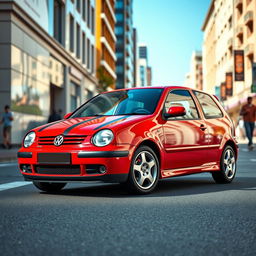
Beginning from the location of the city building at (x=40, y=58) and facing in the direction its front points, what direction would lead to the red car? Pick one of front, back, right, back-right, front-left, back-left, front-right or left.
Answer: front-right

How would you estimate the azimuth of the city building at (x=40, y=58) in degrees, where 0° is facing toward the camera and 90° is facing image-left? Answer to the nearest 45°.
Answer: approximately 315°

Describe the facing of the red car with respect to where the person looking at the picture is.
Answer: facing the viewer and to the left of the viewer

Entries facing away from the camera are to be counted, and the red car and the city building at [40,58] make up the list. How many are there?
0

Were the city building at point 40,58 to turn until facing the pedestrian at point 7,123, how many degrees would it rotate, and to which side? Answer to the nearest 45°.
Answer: approximately 45° to its right

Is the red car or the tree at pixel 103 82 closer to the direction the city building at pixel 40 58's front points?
the red car
